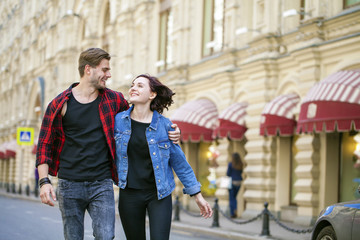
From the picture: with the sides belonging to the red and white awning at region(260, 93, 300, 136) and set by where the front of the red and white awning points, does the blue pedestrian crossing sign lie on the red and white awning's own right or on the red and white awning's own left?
on the red and white awning's own right

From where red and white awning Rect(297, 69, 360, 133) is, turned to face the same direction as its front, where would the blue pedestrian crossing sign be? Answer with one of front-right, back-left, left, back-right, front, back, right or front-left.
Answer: right

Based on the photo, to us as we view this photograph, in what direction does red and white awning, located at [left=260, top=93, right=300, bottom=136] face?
facing the viewer and to the left of the viewer

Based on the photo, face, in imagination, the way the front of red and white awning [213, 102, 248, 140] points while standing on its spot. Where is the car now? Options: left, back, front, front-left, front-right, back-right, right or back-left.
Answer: front-left

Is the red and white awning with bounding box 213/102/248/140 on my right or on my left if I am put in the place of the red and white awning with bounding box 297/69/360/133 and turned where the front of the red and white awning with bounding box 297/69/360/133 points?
on my right

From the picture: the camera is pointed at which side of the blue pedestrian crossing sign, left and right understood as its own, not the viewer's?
front

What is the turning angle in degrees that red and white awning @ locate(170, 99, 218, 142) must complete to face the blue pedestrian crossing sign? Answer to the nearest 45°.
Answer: approximately 90° to its right

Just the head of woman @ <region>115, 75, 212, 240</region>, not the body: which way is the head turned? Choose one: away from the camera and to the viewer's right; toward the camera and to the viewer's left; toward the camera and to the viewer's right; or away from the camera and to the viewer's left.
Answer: toward the camera and to the viewer's left

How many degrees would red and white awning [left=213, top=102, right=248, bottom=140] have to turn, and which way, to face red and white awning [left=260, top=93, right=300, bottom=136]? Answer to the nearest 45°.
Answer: approximately 90° to its left

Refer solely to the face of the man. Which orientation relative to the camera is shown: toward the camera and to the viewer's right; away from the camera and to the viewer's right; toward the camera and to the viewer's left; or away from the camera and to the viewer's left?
toward the camera and to the viewer's right

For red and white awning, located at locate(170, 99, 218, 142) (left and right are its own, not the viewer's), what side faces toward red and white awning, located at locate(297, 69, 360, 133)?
left

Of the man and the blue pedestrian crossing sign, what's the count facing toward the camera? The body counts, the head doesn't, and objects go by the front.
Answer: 2
